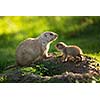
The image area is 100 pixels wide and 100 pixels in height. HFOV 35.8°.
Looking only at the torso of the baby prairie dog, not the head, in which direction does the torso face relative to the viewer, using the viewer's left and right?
facing to the left of the viewer
